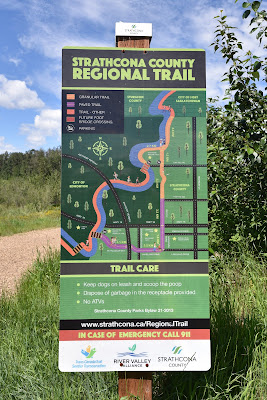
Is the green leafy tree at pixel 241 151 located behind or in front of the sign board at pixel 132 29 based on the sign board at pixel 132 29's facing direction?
behind

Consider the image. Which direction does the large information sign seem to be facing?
toward the camera

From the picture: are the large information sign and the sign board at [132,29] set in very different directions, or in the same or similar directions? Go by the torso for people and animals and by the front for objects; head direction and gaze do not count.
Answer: same or similar directions

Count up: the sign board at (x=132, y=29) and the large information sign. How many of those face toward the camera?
2

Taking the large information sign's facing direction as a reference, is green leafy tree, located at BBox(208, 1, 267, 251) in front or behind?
behind

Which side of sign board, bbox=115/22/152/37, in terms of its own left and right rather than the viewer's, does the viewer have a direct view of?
front
